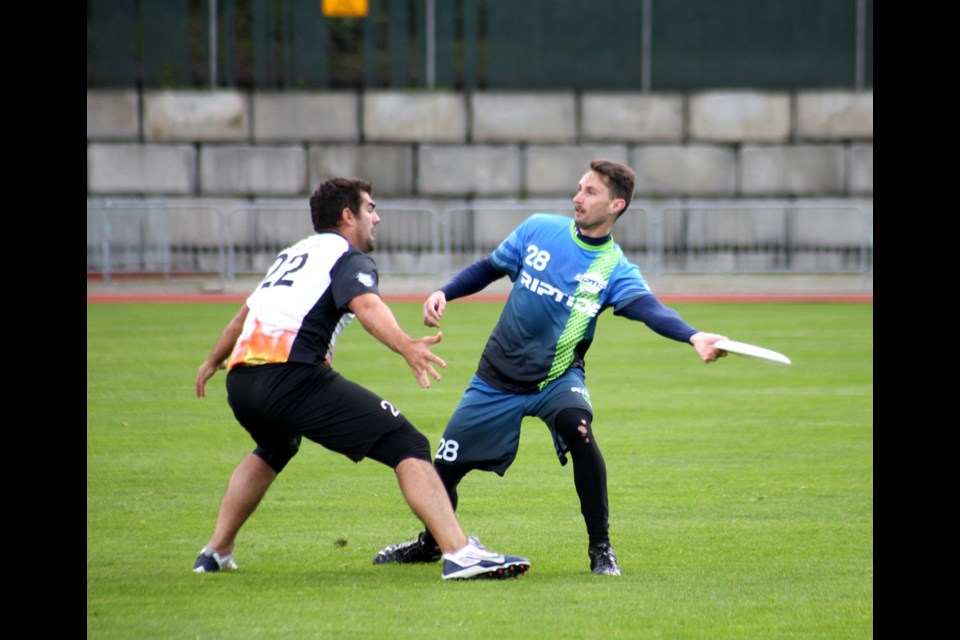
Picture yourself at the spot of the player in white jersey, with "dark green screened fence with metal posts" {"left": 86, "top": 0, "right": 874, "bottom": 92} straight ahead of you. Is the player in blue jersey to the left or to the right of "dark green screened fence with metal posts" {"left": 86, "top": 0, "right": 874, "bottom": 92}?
right

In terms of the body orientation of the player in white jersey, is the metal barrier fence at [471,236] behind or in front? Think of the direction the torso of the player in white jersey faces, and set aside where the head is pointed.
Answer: in front

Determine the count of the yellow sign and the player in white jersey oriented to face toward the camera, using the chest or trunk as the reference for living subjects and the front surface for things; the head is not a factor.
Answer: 1

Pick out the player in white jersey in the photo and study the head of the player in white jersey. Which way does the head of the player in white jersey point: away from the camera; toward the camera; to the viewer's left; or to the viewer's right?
to the viewer's right

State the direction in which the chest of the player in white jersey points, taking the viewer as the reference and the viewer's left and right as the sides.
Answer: facing away from the viewer and to the right of the viewer

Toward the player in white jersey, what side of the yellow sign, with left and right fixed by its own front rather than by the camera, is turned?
front

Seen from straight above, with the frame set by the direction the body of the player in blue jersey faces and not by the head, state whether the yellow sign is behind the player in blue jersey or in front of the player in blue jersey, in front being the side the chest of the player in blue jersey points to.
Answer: behind

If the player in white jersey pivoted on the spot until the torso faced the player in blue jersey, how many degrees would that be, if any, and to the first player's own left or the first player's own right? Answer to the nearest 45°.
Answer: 0° — they already face them

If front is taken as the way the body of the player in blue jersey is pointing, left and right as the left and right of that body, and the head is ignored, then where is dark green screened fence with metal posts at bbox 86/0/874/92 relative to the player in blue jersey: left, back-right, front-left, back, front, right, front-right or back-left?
back

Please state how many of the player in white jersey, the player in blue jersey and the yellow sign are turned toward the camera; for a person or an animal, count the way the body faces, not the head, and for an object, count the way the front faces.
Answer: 2

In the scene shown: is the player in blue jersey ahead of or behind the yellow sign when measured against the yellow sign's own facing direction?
ahead
